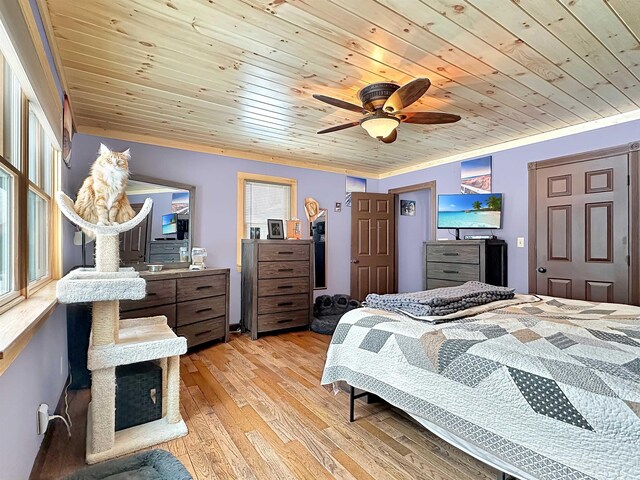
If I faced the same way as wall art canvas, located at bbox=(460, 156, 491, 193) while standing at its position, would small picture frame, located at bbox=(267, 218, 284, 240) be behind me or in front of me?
in front

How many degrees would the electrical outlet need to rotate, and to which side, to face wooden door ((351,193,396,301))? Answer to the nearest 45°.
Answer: approximately 45° to its left

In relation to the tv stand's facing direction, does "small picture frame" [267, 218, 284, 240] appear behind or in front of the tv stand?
in front

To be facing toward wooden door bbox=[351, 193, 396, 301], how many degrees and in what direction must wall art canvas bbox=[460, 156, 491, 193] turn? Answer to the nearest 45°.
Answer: approximately 45° to its right

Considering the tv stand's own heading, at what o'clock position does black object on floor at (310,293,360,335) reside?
The black object on floor is roughly at 2 o'clock from the tv stand.

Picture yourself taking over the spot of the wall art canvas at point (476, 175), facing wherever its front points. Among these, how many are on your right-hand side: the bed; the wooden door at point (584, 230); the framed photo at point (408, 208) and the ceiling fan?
1

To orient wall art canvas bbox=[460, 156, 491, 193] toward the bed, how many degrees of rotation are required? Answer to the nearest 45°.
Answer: approximately 45° to its left

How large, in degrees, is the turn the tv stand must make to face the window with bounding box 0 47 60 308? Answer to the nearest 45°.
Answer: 0° — it already faces it

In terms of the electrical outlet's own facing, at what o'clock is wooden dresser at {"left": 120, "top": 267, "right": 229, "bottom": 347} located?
The wooden dresser is roughly at 9 o'clock from the electrical outlet.

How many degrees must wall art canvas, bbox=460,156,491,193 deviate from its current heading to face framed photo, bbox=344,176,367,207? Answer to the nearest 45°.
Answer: approximately 45° to its right

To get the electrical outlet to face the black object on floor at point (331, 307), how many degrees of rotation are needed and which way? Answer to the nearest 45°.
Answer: approximately 90° to its left

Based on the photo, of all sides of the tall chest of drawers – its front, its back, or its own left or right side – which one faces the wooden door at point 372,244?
left

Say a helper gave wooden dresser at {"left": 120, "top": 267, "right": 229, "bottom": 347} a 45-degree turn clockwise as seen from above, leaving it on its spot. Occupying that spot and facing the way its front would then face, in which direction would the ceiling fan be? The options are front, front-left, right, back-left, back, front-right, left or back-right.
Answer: front-left

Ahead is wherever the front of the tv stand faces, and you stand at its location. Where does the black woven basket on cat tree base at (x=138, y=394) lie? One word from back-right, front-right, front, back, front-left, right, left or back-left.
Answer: front

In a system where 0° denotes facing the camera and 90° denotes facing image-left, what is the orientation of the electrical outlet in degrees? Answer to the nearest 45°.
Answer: approximately 315°

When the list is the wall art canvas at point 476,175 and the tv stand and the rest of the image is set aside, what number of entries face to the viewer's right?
0

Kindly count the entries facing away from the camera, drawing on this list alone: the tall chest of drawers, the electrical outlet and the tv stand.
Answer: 0

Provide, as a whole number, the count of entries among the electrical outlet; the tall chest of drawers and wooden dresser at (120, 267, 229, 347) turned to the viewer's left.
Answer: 0
